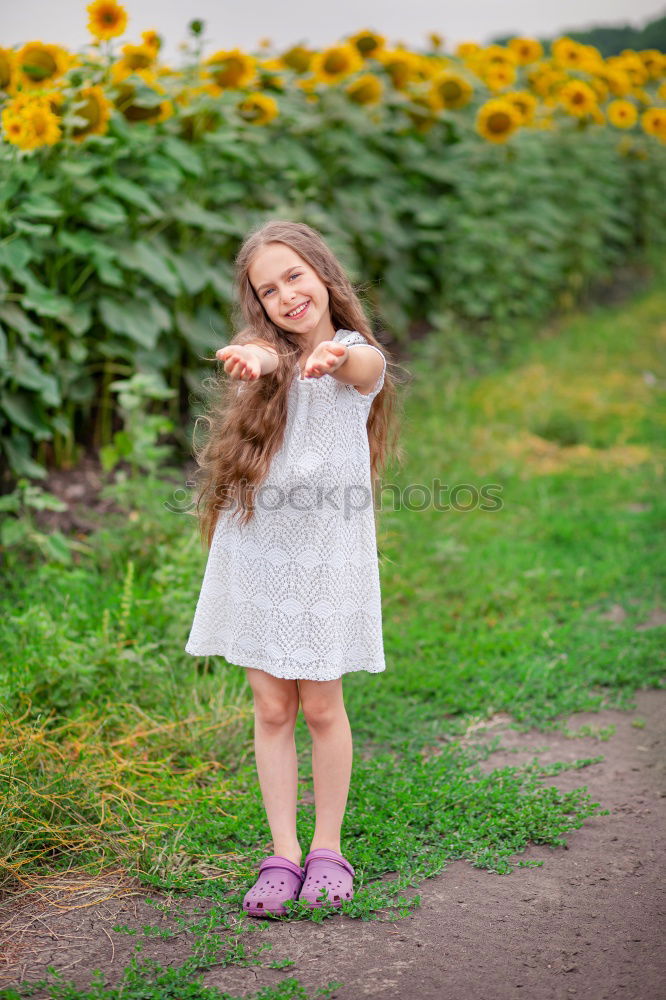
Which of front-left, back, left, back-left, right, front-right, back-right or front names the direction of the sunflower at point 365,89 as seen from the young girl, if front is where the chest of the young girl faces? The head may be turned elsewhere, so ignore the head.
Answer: back

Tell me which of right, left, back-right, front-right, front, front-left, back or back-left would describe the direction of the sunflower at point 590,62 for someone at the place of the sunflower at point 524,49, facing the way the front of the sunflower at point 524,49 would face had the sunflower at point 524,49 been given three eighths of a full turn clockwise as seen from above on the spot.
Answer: right

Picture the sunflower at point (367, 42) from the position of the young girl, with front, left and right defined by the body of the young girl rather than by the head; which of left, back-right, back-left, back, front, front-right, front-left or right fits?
back

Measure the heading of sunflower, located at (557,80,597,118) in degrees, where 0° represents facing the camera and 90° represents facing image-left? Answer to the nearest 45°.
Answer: approximately 0°

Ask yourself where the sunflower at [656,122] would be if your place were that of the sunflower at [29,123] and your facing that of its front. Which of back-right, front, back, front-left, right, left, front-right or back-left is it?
back-left

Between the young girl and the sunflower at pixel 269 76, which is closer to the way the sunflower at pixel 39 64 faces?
the young girl

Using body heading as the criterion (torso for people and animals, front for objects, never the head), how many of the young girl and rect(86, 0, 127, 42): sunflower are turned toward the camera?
2
